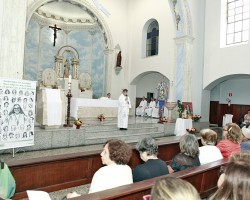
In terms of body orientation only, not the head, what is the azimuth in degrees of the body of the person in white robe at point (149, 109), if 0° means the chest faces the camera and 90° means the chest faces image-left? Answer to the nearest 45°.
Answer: approximately 45°

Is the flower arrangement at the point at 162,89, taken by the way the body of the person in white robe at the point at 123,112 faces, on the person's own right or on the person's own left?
on the person's own left

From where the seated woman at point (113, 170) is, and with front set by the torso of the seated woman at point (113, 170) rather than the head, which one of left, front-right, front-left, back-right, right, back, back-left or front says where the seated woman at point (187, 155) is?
right

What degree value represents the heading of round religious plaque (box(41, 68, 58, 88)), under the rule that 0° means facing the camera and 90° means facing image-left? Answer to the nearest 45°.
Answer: approximately 0°

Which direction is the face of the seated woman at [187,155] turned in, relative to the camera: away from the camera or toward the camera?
away from the camera

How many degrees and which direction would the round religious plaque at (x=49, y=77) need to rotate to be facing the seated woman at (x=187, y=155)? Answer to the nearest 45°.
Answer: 0° — it already faces them

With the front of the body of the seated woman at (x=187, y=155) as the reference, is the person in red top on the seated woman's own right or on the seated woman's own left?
on the seated woman's own right

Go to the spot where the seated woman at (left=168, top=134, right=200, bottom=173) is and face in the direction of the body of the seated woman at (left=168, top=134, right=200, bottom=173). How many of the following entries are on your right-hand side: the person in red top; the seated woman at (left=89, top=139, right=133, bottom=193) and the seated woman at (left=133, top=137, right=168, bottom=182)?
1

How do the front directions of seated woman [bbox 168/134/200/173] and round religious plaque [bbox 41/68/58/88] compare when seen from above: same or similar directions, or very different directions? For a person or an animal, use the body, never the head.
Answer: very different directions

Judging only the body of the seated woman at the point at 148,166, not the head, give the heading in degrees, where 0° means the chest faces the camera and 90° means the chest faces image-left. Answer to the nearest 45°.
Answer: approximately 135°

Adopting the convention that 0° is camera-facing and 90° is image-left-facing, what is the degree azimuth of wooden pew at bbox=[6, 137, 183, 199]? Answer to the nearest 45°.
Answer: approximately 135°

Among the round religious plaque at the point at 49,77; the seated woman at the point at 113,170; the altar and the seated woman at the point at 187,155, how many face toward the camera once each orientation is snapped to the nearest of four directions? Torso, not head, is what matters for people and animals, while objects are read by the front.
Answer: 2

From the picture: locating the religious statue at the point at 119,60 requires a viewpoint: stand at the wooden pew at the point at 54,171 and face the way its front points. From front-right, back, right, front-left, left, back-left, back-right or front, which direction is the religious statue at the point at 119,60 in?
front-right
